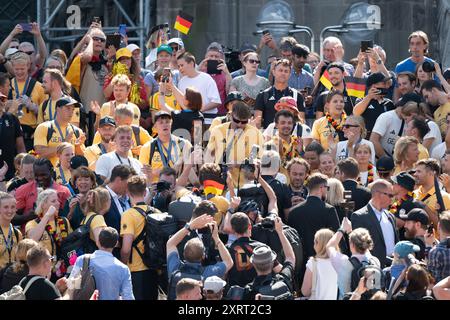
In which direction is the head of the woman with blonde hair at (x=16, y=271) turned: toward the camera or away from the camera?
away from the camera

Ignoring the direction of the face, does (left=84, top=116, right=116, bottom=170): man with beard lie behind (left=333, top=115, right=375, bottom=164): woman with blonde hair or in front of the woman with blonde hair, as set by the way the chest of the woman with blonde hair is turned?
in front

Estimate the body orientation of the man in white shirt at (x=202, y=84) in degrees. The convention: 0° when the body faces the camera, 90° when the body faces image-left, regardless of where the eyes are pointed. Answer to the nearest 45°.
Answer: approximately 45°

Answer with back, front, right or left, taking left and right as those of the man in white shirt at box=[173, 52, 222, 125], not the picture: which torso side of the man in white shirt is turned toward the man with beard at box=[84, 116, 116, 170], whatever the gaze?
front

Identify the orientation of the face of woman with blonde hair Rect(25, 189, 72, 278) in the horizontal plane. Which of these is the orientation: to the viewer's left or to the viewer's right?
to the viewer's right
